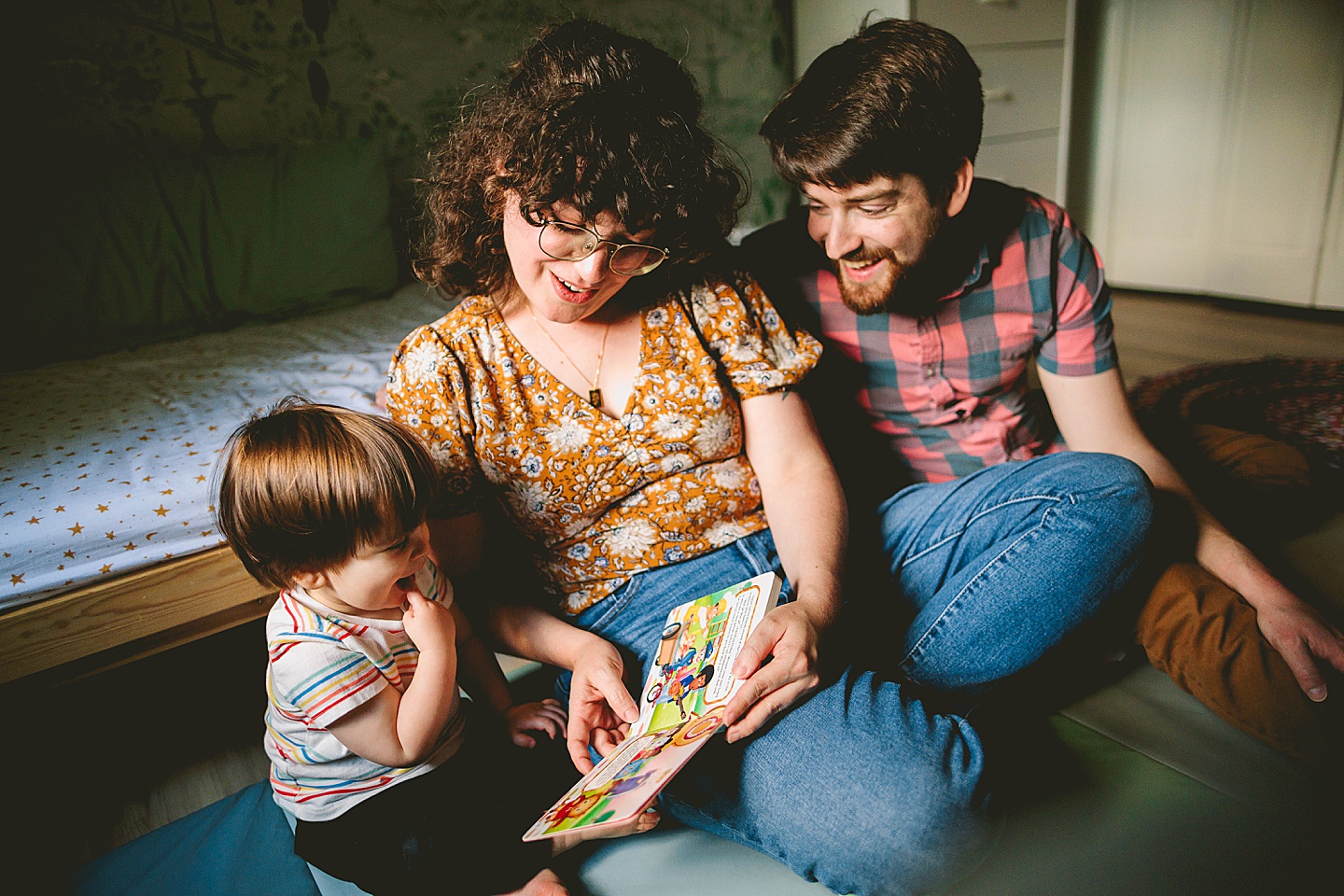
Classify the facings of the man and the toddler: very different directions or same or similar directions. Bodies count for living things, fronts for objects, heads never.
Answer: very different directions

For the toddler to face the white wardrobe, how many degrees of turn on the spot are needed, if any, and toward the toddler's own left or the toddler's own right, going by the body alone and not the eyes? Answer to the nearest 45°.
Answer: approximately 45° to the toddler's own left

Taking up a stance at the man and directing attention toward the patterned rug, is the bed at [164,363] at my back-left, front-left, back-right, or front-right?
back-left

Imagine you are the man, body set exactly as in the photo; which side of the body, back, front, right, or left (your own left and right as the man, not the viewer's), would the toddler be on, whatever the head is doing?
front

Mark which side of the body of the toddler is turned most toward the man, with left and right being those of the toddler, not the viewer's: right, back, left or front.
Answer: front

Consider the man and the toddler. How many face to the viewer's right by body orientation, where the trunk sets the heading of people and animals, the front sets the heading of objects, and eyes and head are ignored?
1

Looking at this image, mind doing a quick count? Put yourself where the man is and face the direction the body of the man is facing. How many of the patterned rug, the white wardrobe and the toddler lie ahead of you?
1

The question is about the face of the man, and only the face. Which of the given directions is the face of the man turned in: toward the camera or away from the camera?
toward the camera

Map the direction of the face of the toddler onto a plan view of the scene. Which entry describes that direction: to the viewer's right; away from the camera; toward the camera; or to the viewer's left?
to the viewer's right

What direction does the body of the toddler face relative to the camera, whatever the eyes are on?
to the viewer's right

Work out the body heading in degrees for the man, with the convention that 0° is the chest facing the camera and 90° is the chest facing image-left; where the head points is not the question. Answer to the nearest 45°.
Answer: approximately 45°

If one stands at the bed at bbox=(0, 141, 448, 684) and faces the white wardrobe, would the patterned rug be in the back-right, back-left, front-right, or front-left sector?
front-right

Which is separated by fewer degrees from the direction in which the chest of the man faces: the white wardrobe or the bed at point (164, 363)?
the bed

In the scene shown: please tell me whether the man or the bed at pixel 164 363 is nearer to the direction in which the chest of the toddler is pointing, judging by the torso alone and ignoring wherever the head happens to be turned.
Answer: the man
